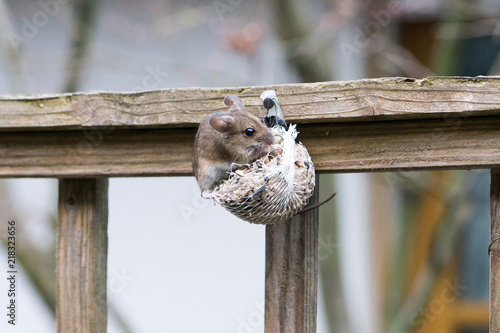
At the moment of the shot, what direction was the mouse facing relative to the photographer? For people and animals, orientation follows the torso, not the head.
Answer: facing to the right of the viewer
